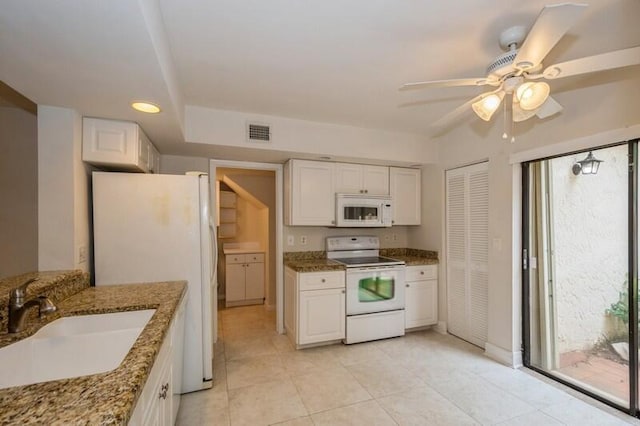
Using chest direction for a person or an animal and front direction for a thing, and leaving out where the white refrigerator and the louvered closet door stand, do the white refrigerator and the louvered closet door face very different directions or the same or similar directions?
very different directions

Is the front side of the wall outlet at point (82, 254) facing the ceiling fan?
yes

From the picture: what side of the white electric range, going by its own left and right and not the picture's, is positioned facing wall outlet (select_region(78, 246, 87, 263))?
right

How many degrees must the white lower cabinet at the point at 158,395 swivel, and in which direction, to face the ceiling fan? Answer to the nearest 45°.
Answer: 0° — it already faces it

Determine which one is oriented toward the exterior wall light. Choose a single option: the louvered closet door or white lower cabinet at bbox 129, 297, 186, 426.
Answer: the white lower cabinet

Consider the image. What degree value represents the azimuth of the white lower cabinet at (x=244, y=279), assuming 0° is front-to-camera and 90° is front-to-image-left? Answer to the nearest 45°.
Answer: approximately 0°

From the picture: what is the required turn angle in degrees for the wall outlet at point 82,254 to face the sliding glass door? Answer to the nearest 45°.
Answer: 0° — it already faces it

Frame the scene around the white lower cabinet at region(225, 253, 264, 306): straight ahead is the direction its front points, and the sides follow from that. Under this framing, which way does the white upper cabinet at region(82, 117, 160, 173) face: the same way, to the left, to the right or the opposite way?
to the left

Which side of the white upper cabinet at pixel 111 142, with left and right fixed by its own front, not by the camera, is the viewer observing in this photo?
right

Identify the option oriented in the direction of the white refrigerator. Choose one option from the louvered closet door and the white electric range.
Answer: the louvered closet door

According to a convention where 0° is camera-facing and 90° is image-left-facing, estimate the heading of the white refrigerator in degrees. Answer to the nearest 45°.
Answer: approximately 270°

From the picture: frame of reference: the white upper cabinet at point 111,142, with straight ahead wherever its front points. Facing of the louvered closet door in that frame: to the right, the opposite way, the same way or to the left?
the opposite way

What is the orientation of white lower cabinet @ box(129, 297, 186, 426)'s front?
to the viewer's right
